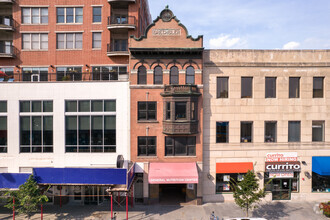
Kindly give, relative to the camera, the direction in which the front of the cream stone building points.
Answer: facing the viewer

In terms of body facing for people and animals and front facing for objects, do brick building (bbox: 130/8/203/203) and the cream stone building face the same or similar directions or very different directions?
same or similar directions

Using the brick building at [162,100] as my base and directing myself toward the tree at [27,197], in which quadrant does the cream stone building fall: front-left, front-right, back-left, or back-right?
back-left

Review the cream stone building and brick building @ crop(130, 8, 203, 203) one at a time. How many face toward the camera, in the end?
2

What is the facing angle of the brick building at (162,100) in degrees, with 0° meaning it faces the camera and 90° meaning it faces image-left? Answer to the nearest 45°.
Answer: approximately 0°

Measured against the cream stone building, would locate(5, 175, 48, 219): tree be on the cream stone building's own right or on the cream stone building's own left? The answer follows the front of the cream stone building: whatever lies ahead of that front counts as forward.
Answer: on the cream stone building's own right

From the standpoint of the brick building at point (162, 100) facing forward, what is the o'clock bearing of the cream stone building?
The cream stone building is roughly at 9 o'clock from the brick building.
